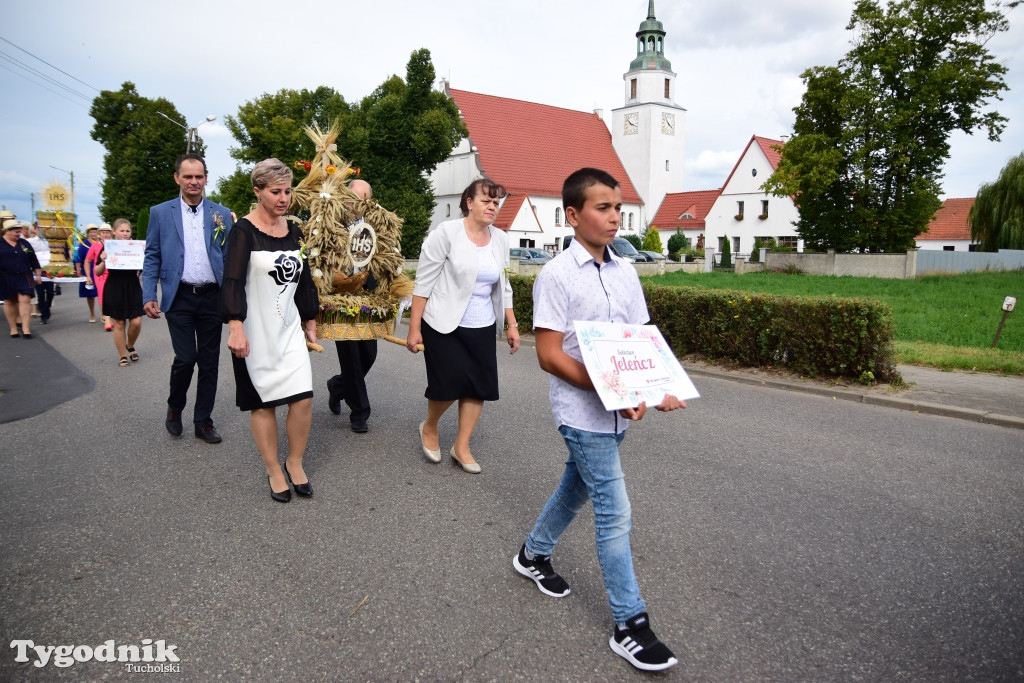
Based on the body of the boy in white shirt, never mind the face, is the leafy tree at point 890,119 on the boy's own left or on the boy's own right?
on the boy's own left

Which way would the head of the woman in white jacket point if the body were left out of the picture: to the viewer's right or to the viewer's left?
to the viewer's right

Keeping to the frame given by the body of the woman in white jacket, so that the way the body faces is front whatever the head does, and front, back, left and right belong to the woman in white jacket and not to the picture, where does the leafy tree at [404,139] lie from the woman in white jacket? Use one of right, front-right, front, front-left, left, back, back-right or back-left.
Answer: back-left

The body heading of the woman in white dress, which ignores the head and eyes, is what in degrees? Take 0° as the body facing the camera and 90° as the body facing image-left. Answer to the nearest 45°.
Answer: approximately 315°

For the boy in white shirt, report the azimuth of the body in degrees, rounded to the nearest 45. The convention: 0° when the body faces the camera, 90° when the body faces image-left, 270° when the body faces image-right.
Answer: approximately 315°

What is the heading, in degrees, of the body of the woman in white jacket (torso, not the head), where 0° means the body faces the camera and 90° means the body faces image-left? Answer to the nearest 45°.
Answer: approximately 315°

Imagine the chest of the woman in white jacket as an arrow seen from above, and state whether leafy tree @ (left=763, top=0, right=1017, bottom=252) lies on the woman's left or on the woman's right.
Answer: on the woman's left

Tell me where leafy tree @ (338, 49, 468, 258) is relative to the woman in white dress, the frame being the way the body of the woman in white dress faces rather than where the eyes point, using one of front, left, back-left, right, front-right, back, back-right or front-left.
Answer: back-left

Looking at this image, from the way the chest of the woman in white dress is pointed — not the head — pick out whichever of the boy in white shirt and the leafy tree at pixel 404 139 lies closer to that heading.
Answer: the boy in white shirt

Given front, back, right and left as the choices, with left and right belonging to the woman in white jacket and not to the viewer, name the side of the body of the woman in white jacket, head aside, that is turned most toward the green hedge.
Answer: left

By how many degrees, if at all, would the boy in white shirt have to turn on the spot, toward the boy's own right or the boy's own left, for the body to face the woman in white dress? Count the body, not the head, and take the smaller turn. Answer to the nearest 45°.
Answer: approximately 180°
